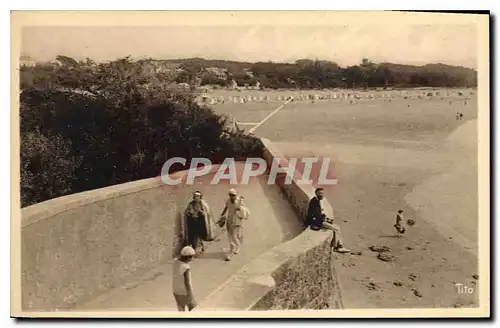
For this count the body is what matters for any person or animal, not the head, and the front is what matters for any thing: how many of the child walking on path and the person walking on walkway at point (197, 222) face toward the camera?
1

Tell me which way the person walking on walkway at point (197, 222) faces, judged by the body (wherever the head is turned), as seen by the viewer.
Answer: toward the camera

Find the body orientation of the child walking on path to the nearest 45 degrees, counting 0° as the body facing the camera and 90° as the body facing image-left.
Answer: approximately 225°
